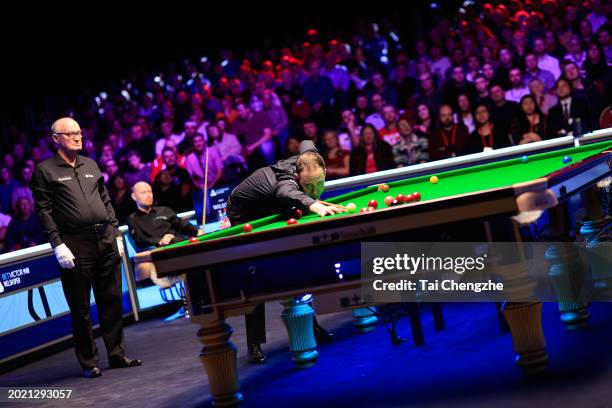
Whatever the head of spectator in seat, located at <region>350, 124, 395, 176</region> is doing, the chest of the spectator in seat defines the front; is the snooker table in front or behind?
in front

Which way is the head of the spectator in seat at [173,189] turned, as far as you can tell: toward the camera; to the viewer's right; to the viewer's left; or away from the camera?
toward the camera

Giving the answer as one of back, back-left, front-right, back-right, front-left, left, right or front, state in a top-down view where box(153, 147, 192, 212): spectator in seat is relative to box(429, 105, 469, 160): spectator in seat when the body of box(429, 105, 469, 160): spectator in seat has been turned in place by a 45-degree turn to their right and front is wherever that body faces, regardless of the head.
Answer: front-right

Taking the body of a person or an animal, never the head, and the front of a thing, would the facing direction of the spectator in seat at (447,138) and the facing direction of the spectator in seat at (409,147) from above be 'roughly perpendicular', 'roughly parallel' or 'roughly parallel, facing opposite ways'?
roughly parallel

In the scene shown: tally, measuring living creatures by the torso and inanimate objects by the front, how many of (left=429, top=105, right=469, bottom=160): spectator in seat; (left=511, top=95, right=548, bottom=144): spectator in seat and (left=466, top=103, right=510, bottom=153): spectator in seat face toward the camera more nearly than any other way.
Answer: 3

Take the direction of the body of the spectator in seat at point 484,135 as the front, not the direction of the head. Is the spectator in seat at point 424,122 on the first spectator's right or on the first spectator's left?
on the first spectator's right

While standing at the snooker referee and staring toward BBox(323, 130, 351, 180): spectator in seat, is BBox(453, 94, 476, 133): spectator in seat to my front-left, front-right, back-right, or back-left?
front-right

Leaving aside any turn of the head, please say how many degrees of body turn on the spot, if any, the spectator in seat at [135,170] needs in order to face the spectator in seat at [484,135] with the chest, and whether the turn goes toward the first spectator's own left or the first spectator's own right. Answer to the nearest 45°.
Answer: approximately 90° to the first spectator's own left

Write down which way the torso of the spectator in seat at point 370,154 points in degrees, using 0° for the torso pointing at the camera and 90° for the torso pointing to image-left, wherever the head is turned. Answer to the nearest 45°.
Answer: approximately 0°

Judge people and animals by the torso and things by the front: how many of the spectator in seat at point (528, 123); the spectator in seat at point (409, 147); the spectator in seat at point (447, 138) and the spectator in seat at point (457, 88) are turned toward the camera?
4

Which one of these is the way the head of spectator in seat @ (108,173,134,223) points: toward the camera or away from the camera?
toward the camera

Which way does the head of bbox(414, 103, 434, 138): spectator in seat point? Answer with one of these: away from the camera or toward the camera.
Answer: toward the camera

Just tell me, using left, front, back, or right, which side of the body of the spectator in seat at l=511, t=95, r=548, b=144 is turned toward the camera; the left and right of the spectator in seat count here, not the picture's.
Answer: front

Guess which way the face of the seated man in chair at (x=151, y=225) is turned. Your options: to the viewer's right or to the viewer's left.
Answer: to the viewer's right

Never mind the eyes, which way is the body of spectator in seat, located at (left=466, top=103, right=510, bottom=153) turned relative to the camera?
toward the camera

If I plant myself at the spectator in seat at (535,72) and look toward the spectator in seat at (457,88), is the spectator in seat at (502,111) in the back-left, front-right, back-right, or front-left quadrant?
front-left

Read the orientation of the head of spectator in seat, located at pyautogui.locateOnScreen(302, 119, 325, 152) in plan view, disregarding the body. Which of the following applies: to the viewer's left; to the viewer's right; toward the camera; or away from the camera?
toward the camera

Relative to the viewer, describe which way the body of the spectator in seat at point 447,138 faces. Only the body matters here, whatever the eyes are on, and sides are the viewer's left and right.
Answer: facing the viewer

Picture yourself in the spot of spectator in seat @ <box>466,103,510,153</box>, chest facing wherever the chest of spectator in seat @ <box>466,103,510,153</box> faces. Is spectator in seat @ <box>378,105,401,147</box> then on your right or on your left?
on your right
